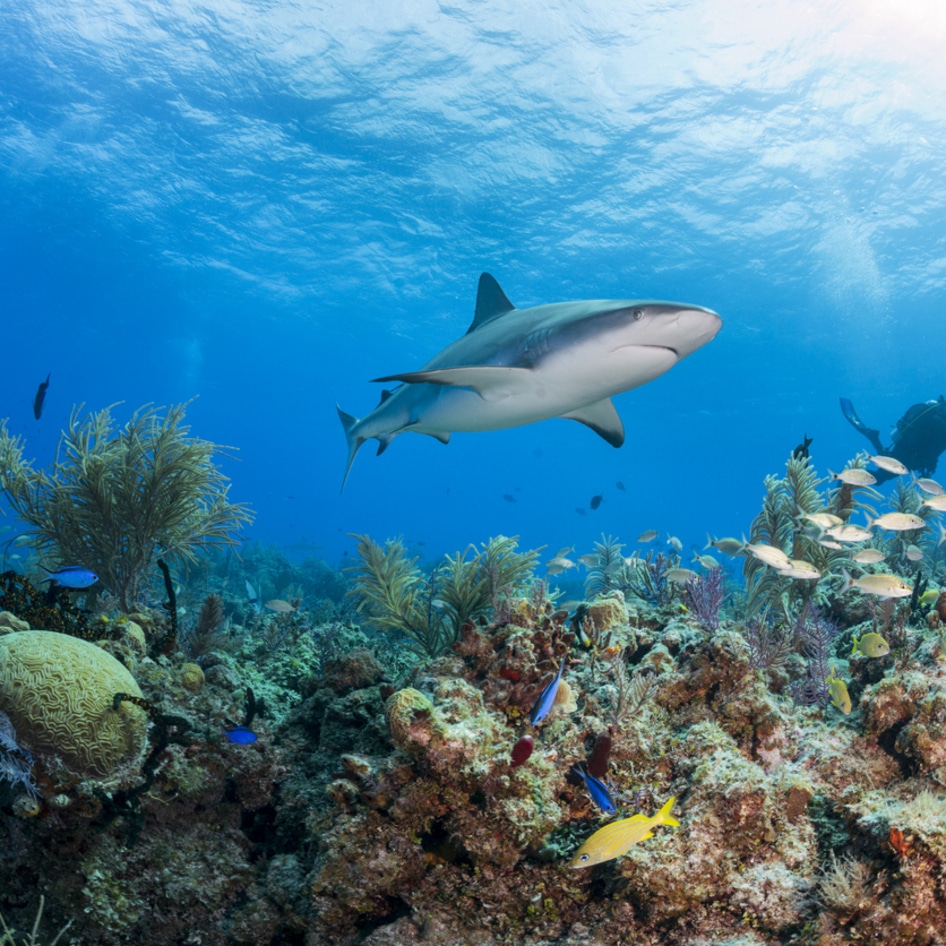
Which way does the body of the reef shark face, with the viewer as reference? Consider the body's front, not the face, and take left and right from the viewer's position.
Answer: facing the viewer and to the right of the viewer

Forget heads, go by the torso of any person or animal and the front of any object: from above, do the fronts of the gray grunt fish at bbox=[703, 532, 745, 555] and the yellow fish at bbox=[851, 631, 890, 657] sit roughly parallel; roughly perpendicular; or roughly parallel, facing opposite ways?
roughly parallel

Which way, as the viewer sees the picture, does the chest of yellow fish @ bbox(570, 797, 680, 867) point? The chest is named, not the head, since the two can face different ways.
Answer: to the viewer's left
